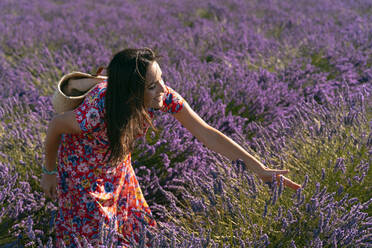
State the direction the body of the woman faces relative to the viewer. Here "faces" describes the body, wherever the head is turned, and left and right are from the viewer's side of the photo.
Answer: facing the viewer and to the right of the viewer
